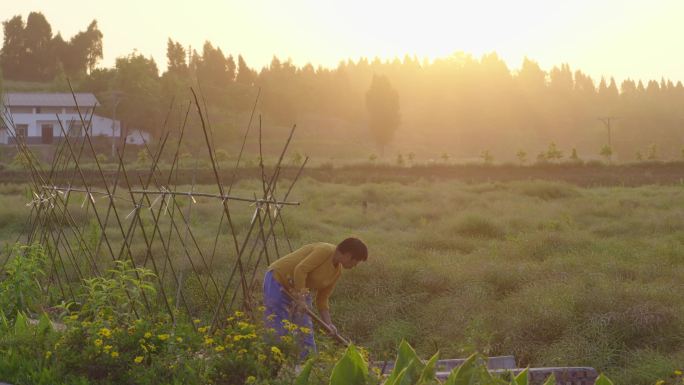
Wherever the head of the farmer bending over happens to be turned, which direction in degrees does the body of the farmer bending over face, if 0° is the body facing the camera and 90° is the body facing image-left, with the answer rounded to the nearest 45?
approximately 270°

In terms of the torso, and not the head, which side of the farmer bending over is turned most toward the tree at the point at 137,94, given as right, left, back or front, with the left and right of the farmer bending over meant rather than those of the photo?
left

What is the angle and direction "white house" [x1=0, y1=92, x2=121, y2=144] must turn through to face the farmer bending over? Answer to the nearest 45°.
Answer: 0° — it already faces them

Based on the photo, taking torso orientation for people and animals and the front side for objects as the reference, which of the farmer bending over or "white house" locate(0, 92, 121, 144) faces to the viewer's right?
the farmer bending over

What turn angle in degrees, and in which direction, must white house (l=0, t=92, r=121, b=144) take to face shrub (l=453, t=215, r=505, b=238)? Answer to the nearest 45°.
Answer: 0° — it already faces it

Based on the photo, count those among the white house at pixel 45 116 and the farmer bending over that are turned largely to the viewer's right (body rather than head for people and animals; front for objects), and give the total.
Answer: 1

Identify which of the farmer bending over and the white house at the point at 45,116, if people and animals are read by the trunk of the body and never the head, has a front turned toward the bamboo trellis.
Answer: the white house

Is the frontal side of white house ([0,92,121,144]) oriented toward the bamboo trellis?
yes

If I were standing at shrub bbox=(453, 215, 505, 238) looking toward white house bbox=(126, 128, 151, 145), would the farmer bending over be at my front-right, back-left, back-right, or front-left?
back-left

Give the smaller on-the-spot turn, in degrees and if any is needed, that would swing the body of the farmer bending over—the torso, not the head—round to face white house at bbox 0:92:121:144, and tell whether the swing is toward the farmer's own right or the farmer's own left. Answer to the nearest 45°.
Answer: approximately 90° to the farmer's own left

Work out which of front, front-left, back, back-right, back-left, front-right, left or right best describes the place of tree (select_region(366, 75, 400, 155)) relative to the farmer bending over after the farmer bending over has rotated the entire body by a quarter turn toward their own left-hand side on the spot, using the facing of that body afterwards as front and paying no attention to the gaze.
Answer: front

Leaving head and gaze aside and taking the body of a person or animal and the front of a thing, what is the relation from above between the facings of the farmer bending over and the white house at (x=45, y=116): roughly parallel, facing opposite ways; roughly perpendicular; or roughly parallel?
roughly perpendicular

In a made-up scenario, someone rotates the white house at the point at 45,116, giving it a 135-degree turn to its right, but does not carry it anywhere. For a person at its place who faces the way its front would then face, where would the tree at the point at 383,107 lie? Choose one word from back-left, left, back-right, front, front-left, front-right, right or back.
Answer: back-right

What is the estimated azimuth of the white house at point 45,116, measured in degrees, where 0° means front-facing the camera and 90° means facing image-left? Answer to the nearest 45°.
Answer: approximately 0°

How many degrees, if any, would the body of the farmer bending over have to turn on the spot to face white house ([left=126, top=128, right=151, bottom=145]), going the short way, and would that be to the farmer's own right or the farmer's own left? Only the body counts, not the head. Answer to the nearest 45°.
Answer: approximately 90° to the farmer's own left
